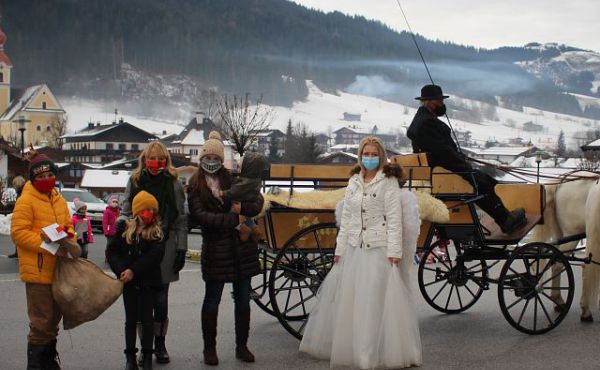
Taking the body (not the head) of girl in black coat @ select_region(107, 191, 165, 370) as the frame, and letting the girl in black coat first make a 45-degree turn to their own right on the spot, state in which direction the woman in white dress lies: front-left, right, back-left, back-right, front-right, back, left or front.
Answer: back-left

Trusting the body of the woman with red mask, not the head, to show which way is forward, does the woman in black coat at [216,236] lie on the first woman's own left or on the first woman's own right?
on the first woman's own left

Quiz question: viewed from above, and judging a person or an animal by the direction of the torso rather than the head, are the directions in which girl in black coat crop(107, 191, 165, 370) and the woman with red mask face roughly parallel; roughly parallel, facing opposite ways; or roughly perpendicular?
roughly parallel

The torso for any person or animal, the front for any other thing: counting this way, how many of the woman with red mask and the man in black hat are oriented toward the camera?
1

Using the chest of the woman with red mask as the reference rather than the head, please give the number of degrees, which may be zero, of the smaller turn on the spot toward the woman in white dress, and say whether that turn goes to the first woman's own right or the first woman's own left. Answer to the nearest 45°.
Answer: approximately 90° to the first woman's own left

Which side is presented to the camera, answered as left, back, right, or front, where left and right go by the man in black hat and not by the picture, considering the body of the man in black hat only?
right

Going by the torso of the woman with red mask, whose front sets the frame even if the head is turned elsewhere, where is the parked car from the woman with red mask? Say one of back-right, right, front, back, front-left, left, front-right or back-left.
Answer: back

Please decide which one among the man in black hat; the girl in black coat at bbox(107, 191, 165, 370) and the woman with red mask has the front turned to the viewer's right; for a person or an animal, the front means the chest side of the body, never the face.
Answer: the man in black hat

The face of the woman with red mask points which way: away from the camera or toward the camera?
toward the camera

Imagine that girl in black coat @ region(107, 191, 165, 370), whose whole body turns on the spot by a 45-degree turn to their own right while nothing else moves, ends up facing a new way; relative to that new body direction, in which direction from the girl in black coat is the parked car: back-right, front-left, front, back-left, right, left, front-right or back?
back-right

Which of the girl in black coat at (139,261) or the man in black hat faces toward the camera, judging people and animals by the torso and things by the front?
the girl in black coat

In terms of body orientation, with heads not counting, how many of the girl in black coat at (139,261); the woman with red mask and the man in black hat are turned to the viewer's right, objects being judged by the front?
1

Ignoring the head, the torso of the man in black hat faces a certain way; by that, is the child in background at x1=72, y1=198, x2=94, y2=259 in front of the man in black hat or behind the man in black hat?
behind

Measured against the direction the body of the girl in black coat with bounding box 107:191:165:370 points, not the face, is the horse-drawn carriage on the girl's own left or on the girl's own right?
on the girl's own left

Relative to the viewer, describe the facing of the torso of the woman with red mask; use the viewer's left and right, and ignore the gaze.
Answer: facing the viewer

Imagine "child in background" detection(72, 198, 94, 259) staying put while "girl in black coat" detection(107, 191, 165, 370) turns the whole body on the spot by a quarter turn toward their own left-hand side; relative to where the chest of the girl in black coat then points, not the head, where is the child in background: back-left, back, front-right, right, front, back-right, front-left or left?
left
